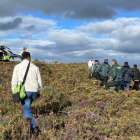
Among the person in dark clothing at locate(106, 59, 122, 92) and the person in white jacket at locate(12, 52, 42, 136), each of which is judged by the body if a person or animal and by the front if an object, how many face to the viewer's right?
0

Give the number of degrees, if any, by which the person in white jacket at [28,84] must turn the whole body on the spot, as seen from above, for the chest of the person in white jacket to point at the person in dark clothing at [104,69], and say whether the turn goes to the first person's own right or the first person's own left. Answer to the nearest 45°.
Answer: approximately 45° to the first person's own right

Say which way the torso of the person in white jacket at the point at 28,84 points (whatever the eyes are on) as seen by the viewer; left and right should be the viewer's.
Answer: facing away from the viewer

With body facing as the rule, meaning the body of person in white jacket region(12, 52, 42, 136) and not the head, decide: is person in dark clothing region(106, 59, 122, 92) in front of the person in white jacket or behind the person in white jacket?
in front

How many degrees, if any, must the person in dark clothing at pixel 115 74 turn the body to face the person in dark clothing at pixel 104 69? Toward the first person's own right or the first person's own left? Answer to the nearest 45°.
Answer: approximately 45° to the first person's own right
